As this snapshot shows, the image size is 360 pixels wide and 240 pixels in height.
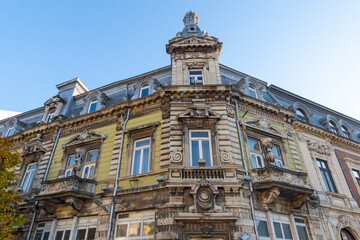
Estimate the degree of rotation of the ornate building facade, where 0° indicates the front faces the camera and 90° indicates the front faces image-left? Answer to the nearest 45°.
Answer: approximately 0°
